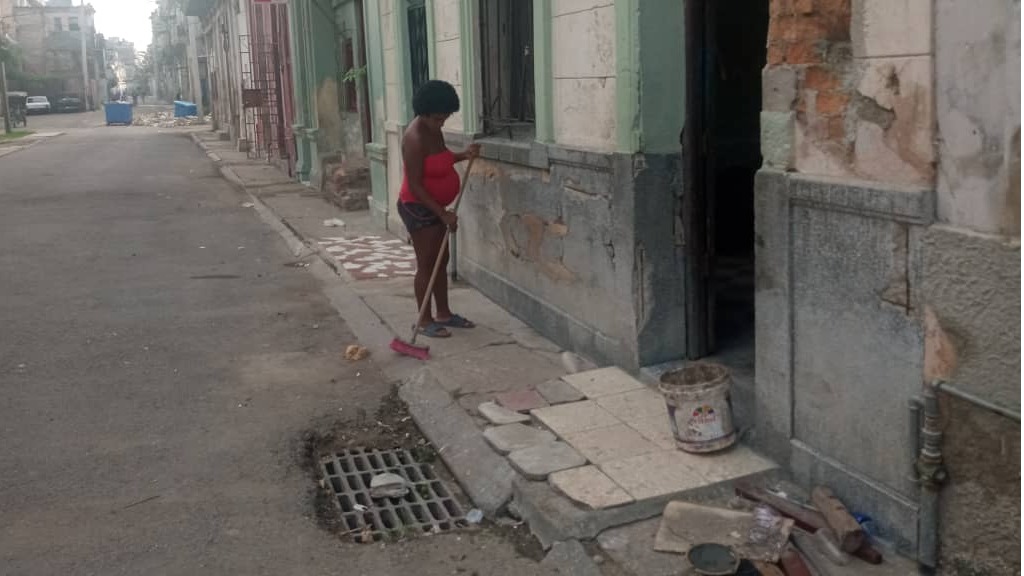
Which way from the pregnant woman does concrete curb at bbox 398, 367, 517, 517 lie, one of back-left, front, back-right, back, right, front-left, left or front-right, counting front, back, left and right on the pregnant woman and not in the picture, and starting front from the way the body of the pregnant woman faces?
right

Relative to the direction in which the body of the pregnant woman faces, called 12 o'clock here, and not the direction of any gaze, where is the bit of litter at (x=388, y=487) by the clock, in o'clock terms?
The bit of litter is roughly at 3 o'clock from the pregnant woman.

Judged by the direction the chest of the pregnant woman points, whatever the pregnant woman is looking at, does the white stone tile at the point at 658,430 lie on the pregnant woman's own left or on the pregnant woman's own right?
on the pregnant woman's own right

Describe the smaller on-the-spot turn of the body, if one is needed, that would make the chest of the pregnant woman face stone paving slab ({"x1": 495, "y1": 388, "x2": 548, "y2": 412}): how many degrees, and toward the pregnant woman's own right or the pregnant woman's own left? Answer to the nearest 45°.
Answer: approximately 90° to the pregnant woman's own right

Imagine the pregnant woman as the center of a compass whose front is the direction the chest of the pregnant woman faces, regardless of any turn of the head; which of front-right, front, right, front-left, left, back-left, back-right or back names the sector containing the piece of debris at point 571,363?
front-right

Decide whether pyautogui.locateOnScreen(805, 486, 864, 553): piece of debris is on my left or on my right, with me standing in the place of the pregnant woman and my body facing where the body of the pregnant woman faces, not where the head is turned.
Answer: on my right

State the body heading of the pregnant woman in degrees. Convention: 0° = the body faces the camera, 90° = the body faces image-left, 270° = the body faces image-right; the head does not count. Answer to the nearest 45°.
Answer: approximately 270°
